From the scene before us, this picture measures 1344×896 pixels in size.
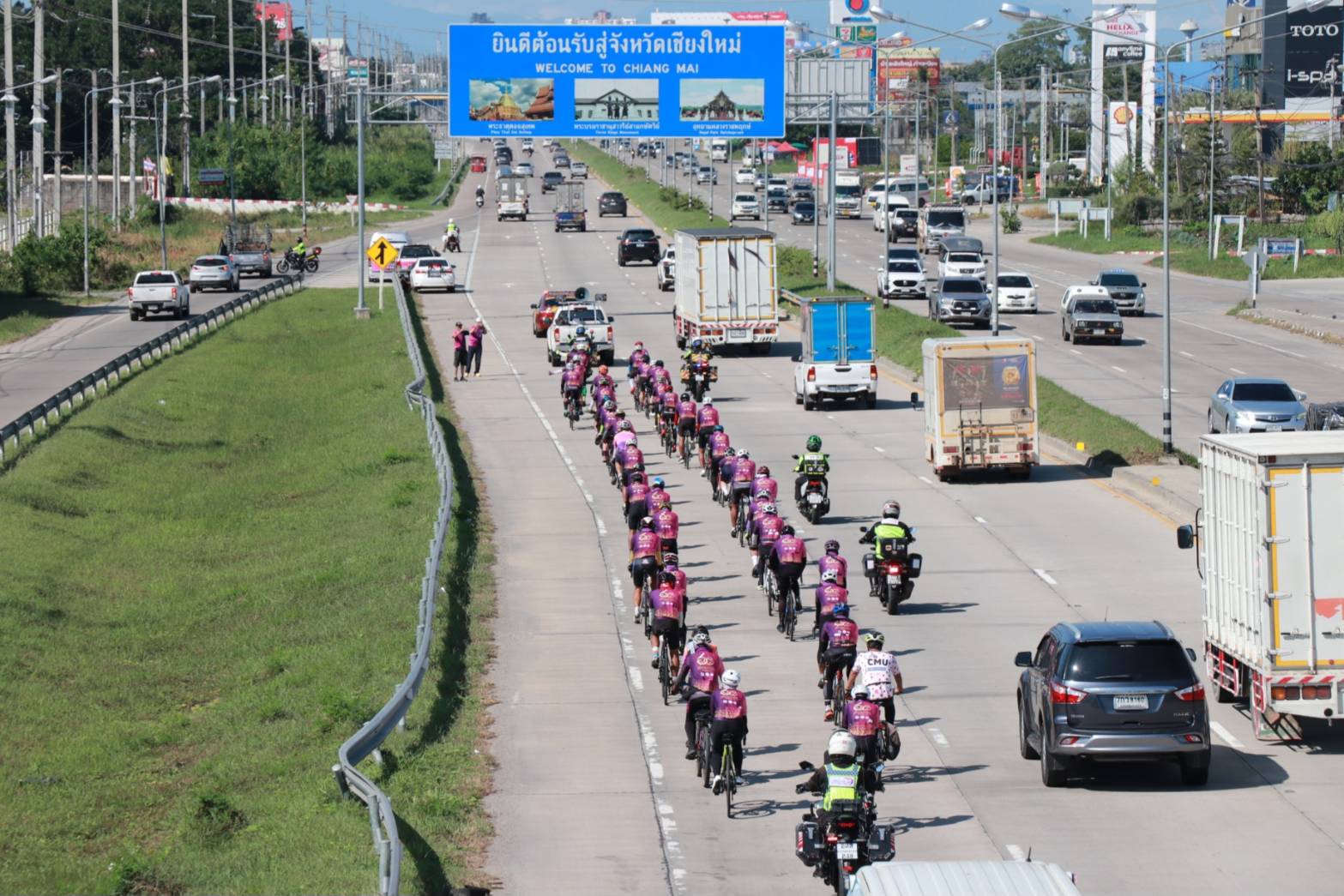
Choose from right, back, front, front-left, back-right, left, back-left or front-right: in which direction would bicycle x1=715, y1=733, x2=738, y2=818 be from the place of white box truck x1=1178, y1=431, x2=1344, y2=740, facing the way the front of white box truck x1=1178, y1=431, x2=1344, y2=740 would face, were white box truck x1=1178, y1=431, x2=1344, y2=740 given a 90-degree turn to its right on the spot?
back-right

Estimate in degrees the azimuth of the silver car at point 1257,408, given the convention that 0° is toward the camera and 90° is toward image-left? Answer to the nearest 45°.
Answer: approximately 0°

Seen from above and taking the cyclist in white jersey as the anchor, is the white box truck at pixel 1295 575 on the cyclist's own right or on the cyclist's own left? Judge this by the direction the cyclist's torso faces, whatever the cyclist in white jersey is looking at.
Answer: on the cyclist's own right

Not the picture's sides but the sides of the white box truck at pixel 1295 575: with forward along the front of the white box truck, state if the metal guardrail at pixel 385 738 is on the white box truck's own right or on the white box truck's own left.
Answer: on the white box truck's own left

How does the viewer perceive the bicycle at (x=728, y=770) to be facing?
facing away from the viewer

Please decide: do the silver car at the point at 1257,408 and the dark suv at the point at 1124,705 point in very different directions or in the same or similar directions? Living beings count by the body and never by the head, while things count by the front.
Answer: very different directions

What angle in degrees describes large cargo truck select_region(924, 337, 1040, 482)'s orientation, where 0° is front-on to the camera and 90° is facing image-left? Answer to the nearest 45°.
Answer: approximately 180°

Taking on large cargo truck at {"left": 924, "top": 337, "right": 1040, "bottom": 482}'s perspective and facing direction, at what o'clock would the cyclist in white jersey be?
The cyclist in white jersey is roughly at 6 o'clock from the large cargo truck.

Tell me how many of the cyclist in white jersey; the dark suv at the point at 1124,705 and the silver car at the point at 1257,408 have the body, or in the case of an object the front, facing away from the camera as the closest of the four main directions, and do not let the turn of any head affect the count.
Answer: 2

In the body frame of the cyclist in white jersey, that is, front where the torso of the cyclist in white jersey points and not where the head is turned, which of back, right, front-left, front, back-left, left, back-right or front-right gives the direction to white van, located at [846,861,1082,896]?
back

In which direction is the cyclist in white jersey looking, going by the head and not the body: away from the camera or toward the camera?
away from the camera

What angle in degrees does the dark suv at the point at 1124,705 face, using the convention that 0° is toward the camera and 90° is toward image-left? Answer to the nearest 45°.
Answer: approximately 180°

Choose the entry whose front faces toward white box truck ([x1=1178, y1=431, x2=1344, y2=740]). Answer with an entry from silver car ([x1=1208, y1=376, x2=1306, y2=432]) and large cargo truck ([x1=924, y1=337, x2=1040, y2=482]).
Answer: the silver car

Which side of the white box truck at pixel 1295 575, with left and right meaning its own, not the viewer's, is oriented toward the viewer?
back

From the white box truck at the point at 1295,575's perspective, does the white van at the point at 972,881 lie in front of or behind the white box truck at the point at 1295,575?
behind

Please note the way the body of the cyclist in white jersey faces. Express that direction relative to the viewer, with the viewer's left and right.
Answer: facing away from the viewer

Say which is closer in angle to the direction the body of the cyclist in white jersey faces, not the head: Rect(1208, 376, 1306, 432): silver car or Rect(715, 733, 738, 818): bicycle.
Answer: the silver car

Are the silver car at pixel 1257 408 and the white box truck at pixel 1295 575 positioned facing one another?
yes

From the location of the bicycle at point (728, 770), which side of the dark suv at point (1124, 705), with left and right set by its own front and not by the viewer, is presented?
left
